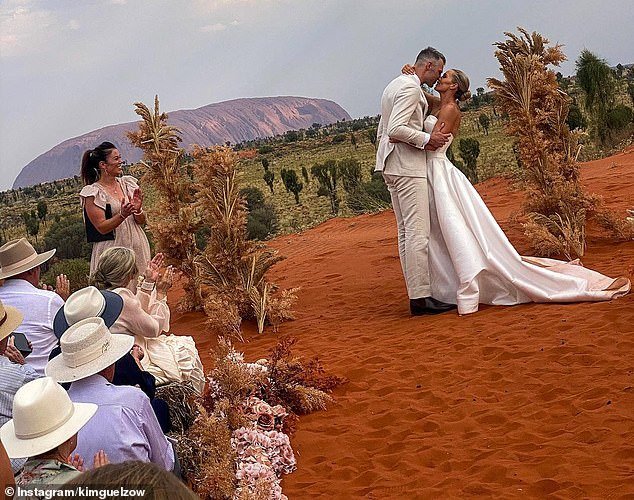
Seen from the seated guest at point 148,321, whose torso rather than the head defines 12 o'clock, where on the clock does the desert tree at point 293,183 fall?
The desert tree is roughly at 11 o'clock from the seated guest.

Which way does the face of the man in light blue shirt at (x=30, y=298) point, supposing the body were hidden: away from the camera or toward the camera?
away from the camera

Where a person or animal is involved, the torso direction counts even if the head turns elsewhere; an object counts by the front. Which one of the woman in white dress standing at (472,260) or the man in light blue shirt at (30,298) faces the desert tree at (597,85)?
the man in light blue shirt

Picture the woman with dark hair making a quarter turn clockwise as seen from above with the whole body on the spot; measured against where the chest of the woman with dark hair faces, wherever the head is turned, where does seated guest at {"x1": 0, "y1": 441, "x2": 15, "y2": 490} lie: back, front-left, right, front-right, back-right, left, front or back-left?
front-left

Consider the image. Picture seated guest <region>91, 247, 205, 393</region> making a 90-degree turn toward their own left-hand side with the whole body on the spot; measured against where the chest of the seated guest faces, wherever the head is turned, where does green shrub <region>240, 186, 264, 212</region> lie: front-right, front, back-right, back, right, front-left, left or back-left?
front-right

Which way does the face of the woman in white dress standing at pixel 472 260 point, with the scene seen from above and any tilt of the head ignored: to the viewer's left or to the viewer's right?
to the viewer's left

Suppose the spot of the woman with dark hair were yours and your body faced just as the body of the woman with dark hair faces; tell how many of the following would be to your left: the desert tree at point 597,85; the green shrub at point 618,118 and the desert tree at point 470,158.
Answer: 3

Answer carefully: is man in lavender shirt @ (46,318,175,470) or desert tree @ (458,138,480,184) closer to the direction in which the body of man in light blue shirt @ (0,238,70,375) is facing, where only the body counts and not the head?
the desert tree

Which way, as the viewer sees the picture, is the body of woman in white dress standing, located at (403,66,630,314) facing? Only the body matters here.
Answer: to the viewer's left

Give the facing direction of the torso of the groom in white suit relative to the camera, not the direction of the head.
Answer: to the viewer's right

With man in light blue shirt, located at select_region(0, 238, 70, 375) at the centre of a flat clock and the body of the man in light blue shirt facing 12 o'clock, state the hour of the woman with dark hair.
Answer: The woman with dark hair is roughly at 11 o'clock from the man in light blue shirt.

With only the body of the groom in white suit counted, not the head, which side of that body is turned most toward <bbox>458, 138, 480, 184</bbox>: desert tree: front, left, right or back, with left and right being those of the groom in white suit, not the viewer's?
left

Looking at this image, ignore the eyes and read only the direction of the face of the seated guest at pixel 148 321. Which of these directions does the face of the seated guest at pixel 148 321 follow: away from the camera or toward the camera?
away from the camera

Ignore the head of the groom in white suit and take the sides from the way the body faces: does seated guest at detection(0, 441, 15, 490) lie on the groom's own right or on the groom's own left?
on the groom's own right

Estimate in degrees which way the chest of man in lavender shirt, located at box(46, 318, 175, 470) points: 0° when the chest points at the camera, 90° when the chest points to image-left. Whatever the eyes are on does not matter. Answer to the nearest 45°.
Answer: approximately 225°
